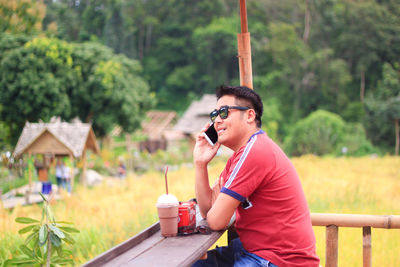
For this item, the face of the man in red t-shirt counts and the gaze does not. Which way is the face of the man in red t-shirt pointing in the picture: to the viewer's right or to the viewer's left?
to the viewer's left

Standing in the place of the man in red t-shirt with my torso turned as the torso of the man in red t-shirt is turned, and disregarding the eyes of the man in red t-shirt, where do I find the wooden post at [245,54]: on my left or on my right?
on my right

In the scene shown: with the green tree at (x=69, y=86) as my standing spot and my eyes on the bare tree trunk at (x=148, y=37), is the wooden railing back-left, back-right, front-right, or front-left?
back-right

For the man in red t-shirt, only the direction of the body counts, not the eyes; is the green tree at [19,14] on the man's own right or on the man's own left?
on the man's own right

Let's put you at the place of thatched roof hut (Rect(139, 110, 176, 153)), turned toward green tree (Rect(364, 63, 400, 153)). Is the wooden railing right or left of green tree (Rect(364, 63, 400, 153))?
right

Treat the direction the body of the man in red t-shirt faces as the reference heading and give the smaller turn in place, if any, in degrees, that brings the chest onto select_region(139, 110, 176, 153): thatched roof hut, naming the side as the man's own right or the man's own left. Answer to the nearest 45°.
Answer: approximately 90° to the man's own right

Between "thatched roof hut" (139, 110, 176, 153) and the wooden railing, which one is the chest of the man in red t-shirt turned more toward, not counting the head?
the thatched roof hut

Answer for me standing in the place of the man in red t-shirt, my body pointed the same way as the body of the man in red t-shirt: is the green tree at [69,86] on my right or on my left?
on my right

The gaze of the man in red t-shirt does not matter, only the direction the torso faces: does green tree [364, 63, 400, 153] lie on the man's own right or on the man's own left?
on the man's own right

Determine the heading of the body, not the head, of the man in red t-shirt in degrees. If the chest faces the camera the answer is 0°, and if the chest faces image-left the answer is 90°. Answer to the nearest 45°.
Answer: approximately 90°
